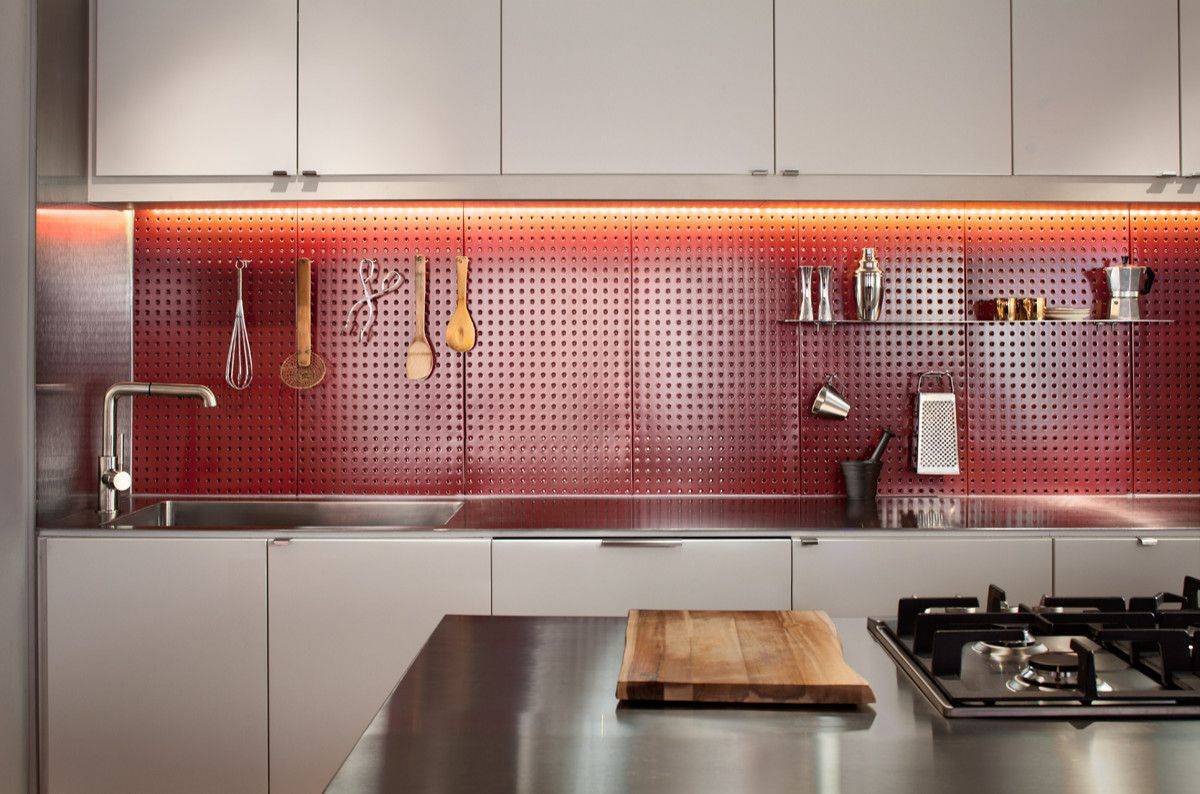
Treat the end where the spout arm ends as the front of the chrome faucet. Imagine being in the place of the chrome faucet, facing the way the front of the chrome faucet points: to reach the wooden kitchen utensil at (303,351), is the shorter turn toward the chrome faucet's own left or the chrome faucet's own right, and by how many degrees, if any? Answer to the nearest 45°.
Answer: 0° — it already faces it

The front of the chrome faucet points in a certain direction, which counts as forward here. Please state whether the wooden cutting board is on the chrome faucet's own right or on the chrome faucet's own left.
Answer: on the chrome faucet's own right

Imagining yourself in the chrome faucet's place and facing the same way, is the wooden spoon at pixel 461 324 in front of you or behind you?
in front

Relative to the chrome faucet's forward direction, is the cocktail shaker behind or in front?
in front

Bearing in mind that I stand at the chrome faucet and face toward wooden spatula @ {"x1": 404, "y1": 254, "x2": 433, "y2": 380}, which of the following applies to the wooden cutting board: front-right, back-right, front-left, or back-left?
front-right

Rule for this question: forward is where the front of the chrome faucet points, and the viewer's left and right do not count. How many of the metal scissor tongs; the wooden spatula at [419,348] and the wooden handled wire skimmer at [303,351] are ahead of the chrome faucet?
3

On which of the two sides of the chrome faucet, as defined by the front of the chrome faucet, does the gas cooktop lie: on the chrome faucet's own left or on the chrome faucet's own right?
on the chrome faucet's own right

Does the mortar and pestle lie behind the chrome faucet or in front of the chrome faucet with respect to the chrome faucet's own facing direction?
in front

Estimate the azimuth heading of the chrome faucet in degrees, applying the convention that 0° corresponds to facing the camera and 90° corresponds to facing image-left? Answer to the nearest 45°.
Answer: approximately 270°

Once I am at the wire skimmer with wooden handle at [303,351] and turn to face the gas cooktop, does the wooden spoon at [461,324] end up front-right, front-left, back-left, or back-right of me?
front-left
